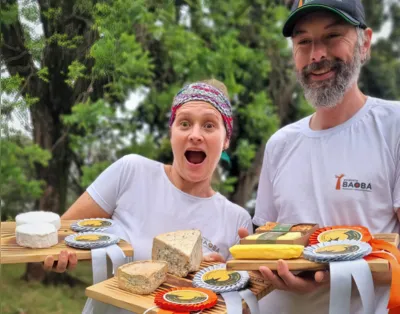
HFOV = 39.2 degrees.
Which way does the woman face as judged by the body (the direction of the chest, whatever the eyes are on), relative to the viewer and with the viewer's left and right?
facing the viewer

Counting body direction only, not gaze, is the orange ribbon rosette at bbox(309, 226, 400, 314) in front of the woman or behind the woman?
in front

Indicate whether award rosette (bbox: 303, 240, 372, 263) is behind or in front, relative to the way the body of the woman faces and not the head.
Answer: in front
